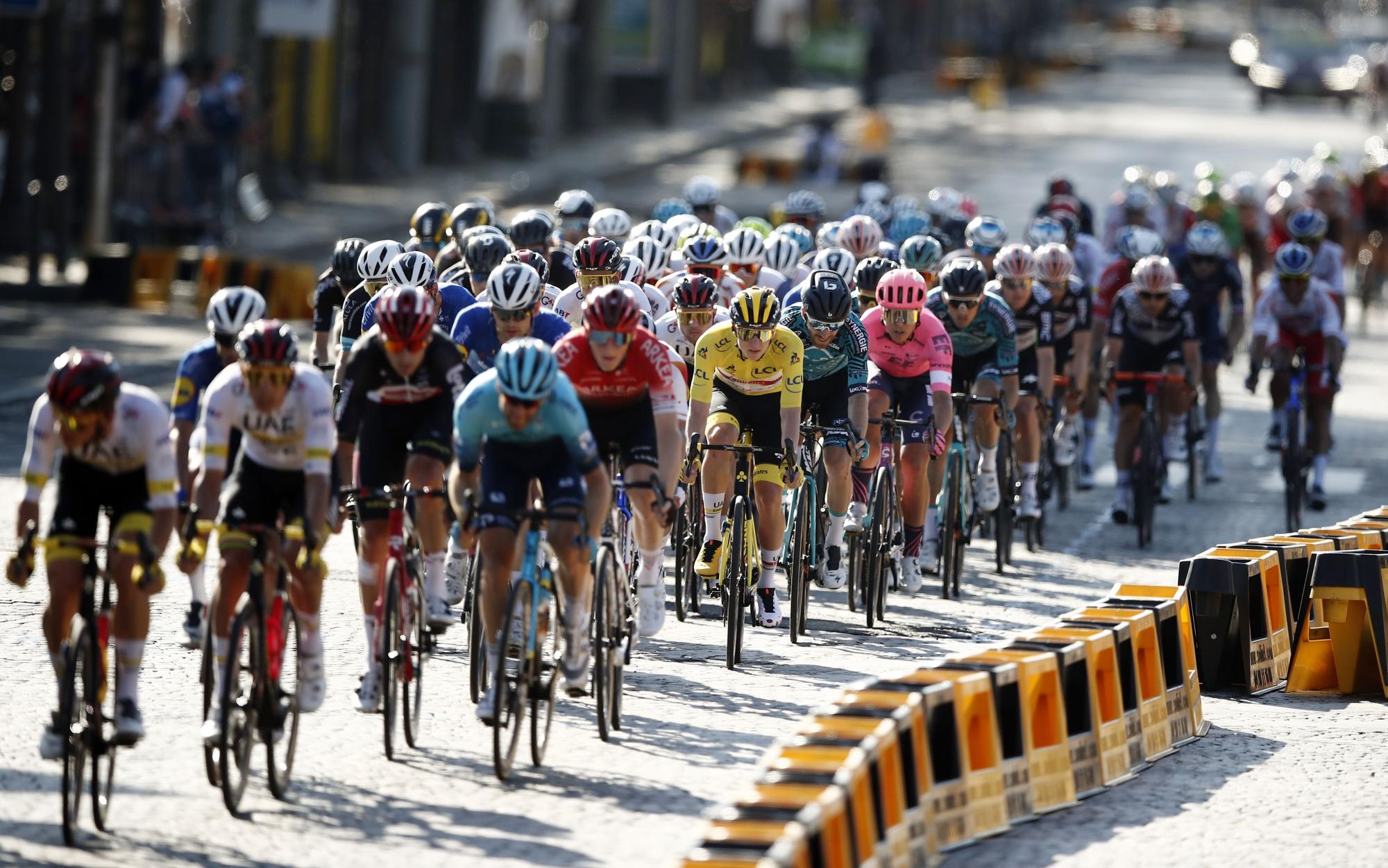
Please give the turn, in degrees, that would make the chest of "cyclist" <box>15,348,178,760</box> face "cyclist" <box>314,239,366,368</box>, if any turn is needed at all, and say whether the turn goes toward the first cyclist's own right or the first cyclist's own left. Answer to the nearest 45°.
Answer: approximately 180°

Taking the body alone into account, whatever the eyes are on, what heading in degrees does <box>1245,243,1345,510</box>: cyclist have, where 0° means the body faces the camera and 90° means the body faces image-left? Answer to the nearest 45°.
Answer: approximately 0°

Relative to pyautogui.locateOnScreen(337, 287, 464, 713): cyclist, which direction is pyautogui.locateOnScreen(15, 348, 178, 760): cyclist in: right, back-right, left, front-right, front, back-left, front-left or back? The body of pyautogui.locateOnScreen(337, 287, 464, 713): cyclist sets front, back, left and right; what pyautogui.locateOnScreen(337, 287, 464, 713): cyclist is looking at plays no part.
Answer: front-right

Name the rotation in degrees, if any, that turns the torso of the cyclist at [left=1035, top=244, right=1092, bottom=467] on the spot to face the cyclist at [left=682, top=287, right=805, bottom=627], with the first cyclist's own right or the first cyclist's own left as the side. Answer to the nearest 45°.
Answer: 0° — they already face them

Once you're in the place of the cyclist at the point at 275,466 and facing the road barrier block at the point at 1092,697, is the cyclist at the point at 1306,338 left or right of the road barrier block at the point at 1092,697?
left

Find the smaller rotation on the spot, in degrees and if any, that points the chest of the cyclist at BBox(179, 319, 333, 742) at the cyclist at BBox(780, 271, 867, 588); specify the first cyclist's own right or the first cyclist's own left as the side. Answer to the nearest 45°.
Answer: approximately 135° to the first cyclist's own left

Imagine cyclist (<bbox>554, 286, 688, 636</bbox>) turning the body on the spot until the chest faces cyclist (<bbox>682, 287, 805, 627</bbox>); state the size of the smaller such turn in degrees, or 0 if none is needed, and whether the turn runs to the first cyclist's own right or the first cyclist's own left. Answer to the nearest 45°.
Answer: approximately 135° to the first cyclist's own left

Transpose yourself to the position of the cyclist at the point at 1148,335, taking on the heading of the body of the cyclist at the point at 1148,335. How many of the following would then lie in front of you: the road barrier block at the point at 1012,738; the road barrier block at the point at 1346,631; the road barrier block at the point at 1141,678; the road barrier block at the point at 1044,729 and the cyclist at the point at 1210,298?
4

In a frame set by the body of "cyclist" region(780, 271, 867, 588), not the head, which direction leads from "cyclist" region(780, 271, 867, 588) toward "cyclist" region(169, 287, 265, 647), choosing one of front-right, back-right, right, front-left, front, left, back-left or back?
front-right
